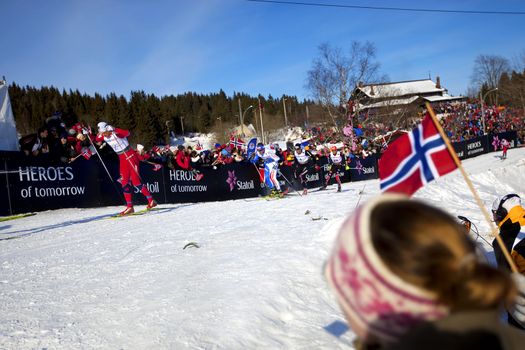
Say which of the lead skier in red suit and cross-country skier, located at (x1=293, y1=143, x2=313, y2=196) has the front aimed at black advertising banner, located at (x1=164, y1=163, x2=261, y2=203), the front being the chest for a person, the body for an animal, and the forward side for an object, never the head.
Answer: the cross-country skier

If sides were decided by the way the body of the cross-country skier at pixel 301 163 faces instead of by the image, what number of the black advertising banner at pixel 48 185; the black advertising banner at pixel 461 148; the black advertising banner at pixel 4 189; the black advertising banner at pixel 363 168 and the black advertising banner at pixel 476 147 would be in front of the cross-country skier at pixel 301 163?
2

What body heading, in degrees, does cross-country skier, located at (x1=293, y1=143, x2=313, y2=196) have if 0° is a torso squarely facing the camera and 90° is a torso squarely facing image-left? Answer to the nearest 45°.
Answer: approximately 45°

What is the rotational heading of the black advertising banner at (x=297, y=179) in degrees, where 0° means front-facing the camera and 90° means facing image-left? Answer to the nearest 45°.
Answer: approximately 0°

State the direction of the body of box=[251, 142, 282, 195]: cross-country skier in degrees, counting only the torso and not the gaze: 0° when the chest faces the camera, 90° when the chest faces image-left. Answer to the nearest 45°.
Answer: approximately 45°

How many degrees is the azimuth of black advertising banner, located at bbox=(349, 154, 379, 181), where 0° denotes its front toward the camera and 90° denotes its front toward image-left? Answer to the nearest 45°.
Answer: approximately 0°

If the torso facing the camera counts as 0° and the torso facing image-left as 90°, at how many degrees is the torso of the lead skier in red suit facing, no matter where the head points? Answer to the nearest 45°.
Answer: approximately 45°

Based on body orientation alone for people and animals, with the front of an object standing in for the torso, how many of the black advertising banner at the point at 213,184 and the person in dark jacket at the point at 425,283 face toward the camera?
1

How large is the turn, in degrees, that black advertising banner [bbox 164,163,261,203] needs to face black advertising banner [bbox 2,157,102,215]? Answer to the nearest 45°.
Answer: approximately 45° to its right

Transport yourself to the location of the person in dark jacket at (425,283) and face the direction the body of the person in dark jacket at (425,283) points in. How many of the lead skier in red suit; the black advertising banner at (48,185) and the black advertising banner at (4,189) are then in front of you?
3

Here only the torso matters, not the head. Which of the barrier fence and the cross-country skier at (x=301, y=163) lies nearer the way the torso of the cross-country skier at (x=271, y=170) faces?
the barrier fence
